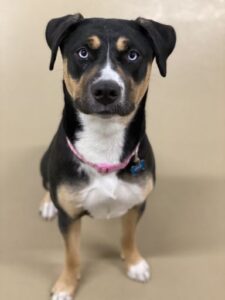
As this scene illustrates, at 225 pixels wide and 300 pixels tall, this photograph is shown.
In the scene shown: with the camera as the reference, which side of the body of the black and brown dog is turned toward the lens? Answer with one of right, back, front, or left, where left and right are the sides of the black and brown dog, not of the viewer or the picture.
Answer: front
